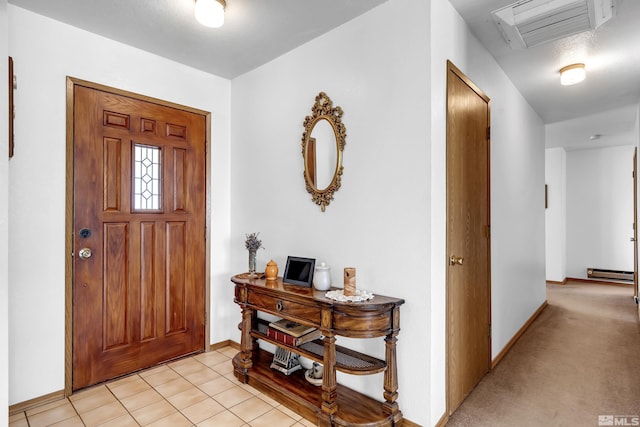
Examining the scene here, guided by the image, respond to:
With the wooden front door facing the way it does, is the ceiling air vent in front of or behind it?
in front

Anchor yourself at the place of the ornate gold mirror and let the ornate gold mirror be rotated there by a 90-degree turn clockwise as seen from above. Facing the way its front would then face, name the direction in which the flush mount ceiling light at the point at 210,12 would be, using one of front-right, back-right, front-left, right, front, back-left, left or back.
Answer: left

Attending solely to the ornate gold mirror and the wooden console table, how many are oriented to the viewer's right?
0

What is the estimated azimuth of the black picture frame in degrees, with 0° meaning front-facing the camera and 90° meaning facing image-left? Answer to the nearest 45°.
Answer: approximately 45°

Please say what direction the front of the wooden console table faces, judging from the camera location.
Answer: facing the viewer and to the left of the viewer

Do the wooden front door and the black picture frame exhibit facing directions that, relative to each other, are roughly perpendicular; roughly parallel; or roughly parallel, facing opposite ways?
roughly perpendicular

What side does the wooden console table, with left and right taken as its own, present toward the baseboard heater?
back

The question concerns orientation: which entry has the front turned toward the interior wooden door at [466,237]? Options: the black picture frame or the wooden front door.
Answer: the wooden front door

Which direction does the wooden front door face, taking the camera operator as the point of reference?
facing the viewer and to the right of the viewer

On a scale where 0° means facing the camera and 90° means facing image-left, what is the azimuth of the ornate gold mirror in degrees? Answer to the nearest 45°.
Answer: approximately 45°

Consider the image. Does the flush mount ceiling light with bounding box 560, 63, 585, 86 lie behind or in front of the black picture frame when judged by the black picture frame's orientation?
behind

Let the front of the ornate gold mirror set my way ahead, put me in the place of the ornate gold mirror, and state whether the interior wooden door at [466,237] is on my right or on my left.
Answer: on my left

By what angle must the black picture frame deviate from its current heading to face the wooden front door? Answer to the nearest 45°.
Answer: approximately 45° to its right
